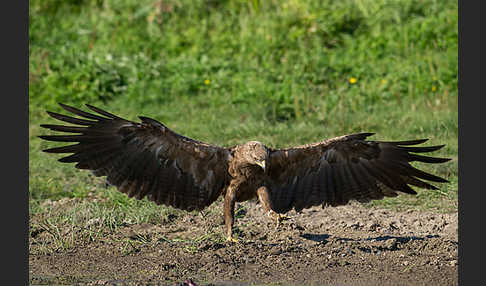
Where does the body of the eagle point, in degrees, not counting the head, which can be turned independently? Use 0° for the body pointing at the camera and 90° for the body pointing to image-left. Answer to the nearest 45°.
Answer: approximately 0°
